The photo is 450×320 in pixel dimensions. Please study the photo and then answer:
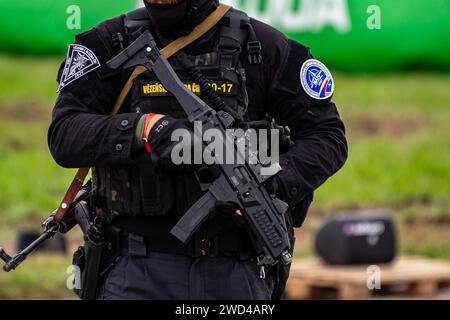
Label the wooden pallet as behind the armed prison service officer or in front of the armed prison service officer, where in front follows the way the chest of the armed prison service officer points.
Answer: behind

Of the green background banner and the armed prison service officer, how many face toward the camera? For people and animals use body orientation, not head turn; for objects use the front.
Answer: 2

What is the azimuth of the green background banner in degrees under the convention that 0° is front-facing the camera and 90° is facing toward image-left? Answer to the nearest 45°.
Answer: approximately 0°

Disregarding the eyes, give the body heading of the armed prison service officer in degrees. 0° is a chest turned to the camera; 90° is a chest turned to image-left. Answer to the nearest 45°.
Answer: approximately 0°

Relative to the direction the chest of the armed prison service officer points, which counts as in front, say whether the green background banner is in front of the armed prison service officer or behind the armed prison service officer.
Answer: behind

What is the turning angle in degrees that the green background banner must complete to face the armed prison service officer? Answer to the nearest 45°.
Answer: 0° — it already faces them
